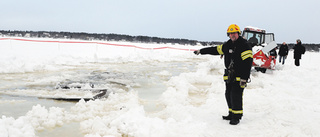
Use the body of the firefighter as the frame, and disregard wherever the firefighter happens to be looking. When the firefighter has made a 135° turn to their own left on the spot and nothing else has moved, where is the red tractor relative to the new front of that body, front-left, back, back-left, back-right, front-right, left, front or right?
left

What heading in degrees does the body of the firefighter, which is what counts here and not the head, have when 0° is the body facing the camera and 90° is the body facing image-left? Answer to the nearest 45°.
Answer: approximately 45°
